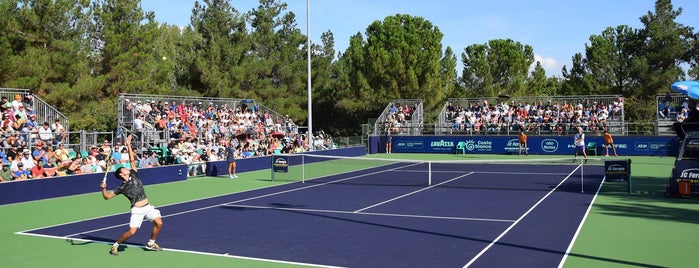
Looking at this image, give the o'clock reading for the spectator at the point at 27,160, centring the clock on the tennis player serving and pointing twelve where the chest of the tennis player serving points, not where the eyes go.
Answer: The spectator is roughly at 7 o'clock from the tennis player serving.

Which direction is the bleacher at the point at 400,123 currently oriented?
toward the camera

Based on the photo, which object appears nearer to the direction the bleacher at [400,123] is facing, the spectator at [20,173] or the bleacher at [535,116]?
the spectator

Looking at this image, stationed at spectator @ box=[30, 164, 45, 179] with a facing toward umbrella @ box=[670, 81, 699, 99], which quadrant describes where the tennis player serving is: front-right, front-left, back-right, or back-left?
front-right

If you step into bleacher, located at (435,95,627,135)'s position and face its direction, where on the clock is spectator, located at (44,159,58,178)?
The spectator is roughly at 1 o'clock from the bleacher.

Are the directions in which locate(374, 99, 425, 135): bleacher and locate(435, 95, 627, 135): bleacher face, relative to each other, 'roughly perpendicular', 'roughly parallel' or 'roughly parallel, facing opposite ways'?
roughly parallel

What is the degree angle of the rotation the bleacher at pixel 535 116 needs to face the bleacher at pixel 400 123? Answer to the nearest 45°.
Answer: approximately 90° to its right

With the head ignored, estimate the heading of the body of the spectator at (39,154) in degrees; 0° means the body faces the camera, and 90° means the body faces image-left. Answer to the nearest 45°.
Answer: approximately 315°

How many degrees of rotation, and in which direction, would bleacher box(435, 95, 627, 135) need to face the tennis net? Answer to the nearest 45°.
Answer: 0° — it already faces it

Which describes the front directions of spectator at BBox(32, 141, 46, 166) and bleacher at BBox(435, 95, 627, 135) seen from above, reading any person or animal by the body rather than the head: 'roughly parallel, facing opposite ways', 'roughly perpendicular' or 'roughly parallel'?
roughly perpendicular

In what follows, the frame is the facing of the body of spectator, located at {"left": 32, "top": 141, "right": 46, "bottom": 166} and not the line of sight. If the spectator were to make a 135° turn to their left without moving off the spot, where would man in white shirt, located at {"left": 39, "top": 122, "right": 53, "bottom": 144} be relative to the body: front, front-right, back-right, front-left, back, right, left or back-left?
front

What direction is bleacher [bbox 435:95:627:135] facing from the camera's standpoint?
toward the camera

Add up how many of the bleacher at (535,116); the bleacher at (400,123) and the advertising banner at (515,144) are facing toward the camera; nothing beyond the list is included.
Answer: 3

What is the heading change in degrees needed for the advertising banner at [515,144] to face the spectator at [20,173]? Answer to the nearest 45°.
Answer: approximately 45° to its right

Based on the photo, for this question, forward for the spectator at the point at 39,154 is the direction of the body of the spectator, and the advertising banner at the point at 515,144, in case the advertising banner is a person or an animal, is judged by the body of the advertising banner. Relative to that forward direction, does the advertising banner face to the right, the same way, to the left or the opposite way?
to the right

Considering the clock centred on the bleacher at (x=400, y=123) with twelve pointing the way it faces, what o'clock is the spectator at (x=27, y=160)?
The spectator is roughly at 1 o'clock from the bleacher.
